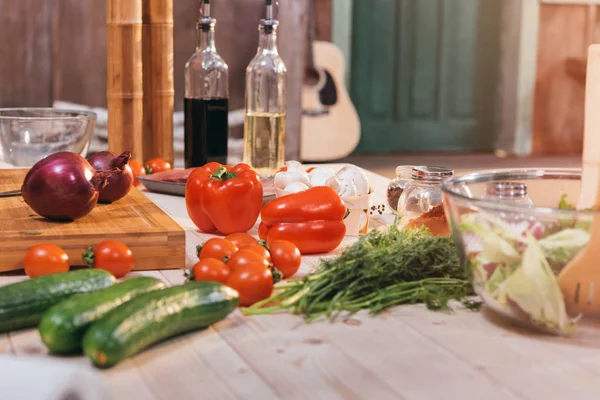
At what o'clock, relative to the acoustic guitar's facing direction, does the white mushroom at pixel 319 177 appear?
The white mushroom is roughly at 12 o'clock from the acoustic guitar.

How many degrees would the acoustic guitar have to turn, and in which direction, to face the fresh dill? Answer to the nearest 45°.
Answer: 0° — it already faces it

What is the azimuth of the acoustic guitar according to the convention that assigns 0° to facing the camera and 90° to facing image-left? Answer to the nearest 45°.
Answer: approximately 0°

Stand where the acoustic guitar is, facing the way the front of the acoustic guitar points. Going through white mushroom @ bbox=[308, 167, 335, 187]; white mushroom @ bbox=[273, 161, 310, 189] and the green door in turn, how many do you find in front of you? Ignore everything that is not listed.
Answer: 2

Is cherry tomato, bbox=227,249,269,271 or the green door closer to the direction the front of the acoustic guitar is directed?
the cherry tomato

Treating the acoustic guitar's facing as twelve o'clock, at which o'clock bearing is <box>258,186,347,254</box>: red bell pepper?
The red bell pepper is roughly at 12 o'clock from the acoustic guitar.

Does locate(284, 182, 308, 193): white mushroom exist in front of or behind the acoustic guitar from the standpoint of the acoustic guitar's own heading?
in front

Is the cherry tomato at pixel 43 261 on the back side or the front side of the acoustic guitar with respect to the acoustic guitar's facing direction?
on the front side

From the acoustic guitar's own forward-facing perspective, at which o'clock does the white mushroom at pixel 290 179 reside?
The white mushroom is roughly at 12 o'clock from the acoustic guitar.

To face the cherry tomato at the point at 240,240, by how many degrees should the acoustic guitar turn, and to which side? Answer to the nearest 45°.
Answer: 0° — it already faces it

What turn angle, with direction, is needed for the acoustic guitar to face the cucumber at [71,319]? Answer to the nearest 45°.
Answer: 0° — it already faces it

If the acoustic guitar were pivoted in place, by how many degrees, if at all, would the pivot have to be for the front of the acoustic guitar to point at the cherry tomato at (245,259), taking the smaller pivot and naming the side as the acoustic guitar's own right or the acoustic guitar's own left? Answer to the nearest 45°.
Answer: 0° — it already faces it
